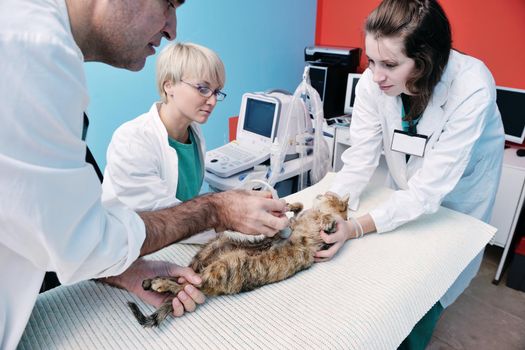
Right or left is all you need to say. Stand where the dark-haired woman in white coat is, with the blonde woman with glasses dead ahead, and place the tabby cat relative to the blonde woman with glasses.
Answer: left

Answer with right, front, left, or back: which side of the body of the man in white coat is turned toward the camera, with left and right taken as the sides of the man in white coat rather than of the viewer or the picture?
right

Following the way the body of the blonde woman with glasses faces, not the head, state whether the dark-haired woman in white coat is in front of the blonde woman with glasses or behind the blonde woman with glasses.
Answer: in front

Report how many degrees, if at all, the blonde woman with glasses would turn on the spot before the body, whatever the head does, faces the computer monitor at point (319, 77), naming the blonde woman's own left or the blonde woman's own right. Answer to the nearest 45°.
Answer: approximately 90° to the blonde woman's own left

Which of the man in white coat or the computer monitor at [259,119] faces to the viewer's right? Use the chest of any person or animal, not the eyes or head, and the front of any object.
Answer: the man in white coat

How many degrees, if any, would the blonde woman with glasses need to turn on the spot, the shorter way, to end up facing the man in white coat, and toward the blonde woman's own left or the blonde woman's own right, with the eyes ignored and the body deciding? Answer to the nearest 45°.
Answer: approximately 45° to the blonde woman's own right

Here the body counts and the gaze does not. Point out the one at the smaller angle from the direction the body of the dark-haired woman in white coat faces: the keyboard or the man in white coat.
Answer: the man in white coat

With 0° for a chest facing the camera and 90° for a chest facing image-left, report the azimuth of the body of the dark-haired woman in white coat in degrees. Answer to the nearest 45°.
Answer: approximately 45°

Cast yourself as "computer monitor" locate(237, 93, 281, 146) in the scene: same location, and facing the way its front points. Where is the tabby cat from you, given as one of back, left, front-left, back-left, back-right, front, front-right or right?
front-left

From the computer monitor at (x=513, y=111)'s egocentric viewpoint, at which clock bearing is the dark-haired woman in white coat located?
The dark-haired woman in white coat is roughly at 11 o'clock from the computer monitor.

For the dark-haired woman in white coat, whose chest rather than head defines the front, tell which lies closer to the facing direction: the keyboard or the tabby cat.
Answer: the tabby cat
